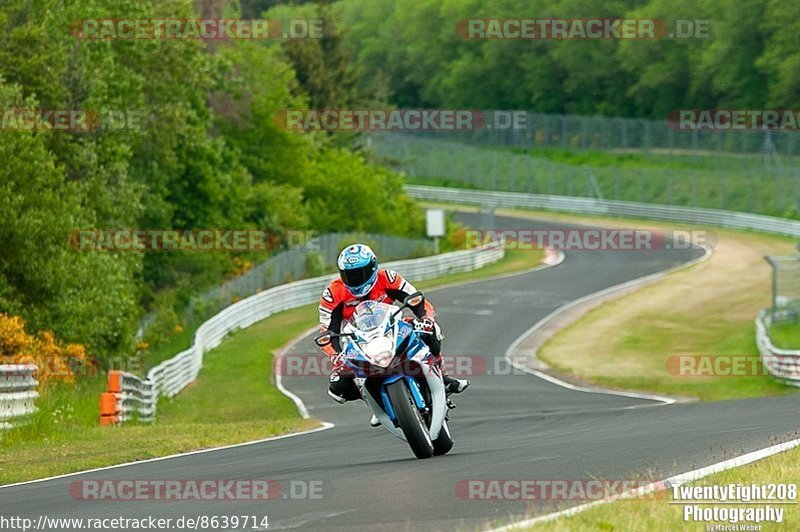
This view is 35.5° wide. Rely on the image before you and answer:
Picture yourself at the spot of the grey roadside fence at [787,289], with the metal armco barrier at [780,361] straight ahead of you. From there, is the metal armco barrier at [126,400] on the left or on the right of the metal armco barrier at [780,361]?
right

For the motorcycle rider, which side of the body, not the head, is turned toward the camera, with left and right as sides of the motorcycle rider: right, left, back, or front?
front

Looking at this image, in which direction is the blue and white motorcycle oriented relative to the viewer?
toward the camera

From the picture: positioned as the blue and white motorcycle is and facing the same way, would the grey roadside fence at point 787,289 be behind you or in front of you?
behind

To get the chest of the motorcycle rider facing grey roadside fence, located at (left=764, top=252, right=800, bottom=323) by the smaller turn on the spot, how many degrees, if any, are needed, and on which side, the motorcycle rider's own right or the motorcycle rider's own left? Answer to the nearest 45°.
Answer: approximately 135° to the motorcycle rider's own left
